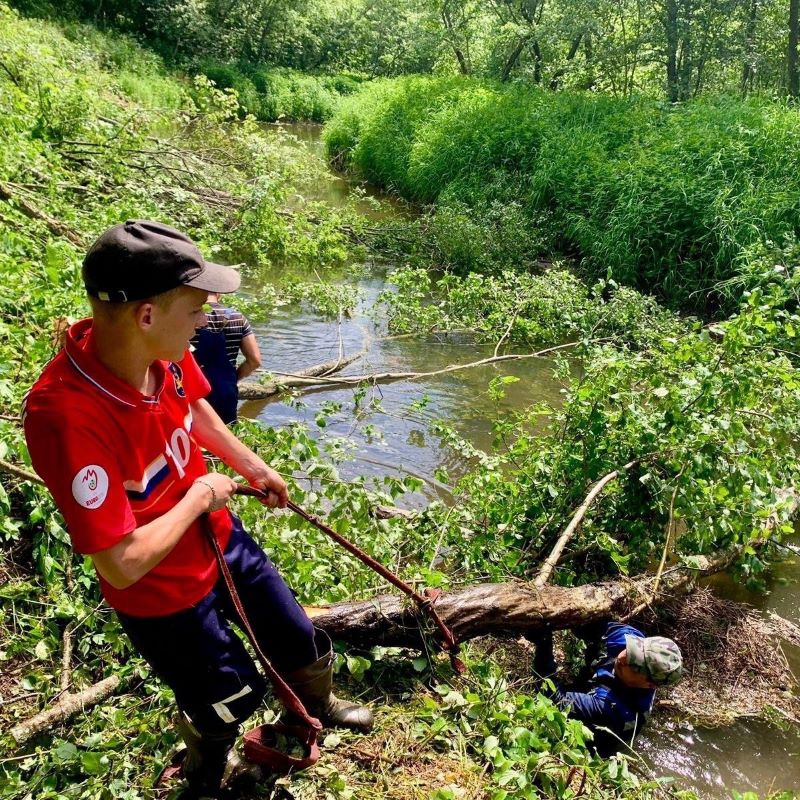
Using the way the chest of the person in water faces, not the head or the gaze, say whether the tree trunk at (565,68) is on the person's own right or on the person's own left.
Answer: on the person's own right

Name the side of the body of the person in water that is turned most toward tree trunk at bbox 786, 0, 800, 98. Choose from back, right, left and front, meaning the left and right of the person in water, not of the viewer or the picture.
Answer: right

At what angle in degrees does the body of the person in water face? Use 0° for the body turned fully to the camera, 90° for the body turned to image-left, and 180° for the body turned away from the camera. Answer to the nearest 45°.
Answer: approximately 90°

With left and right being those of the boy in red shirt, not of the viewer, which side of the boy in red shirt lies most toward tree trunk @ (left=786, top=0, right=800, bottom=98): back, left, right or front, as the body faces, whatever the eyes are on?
left

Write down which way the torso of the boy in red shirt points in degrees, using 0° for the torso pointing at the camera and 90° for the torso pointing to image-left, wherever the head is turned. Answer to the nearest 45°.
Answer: approximately 315°

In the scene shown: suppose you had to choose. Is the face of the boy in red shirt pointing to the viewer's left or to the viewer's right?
to the viewer's right

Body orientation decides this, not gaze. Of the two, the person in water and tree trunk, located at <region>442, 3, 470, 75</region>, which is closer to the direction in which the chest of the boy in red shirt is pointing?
the person in water

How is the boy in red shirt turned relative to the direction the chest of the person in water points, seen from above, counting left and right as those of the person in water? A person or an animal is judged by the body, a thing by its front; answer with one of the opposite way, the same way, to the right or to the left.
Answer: the opposite way
